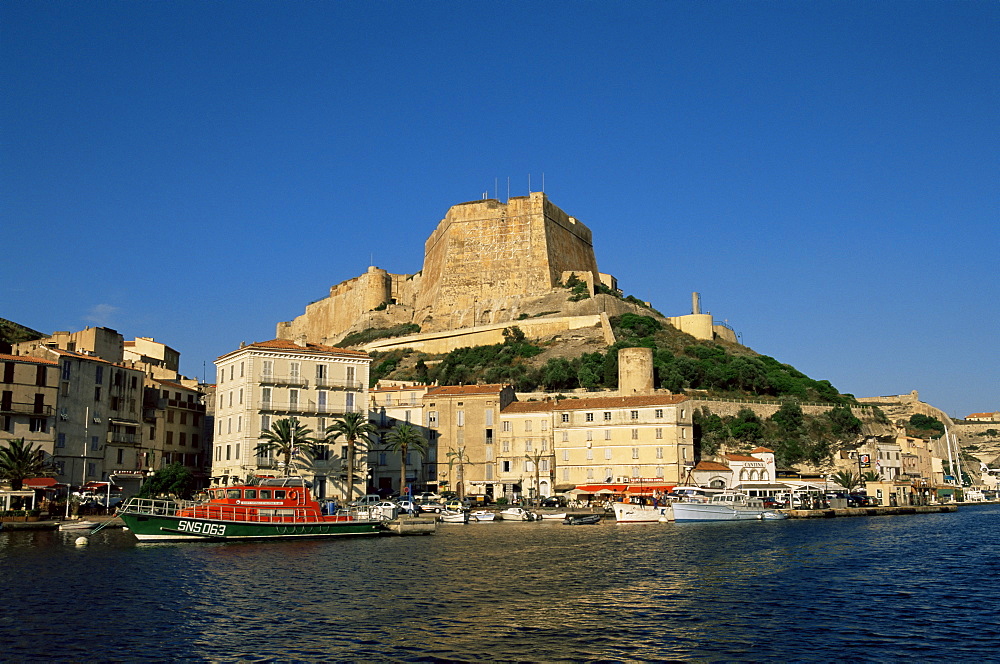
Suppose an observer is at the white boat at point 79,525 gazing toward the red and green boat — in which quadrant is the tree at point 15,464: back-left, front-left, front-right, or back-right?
back-left

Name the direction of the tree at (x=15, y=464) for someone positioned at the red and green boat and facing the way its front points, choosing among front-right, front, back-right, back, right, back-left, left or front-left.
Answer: front-right

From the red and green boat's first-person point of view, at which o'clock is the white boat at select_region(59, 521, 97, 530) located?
The white boat is roughly at 1 o'clock from the red and green boat.

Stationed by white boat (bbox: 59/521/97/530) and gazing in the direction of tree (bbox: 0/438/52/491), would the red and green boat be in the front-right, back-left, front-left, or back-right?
back-right

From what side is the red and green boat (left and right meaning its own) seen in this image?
left
